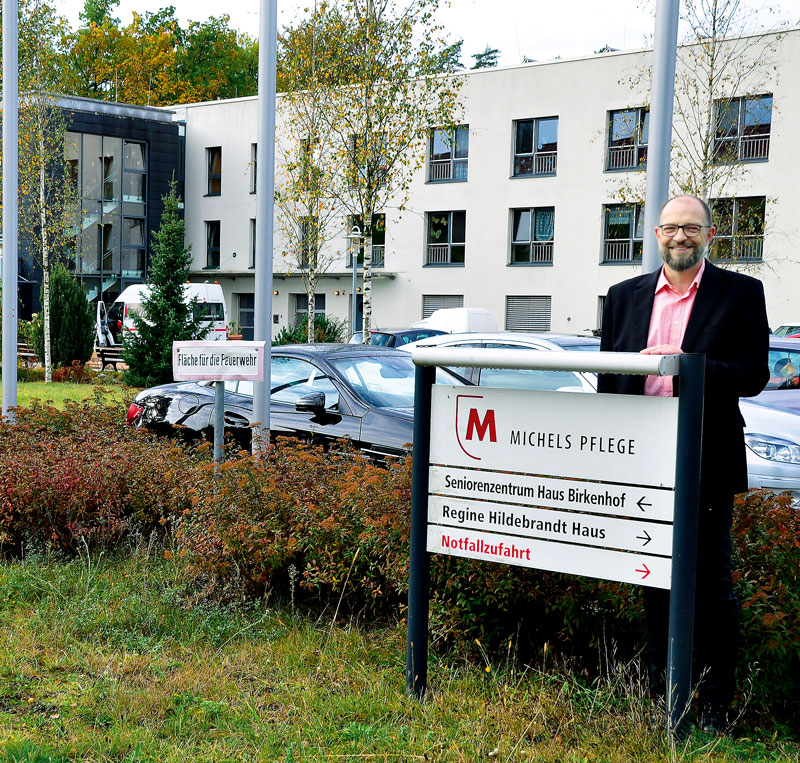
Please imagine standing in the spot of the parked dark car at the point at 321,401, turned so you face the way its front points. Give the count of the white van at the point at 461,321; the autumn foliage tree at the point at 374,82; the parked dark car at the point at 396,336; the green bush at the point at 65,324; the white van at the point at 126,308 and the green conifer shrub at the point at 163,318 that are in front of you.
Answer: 0

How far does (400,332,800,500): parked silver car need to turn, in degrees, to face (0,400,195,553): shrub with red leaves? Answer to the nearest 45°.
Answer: approximately 90° to its right

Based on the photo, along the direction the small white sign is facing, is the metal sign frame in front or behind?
in front

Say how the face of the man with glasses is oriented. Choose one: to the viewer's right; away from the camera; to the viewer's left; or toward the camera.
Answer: toward the camera

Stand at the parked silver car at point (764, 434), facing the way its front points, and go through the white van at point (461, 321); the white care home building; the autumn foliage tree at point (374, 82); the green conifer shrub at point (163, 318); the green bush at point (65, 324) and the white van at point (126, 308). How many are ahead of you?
0

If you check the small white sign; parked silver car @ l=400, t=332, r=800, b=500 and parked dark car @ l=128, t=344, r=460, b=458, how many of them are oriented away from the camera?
0

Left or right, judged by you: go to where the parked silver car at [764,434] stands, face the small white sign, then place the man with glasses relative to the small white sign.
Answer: left

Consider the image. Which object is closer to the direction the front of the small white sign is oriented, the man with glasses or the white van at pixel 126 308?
the man with glasses

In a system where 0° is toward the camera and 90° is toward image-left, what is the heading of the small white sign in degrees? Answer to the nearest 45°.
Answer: approximately 0°

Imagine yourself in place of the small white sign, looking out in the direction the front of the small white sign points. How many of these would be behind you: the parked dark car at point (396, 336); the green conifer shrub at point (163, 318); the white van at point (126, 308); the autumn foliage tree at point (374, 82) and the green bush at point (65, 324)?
5

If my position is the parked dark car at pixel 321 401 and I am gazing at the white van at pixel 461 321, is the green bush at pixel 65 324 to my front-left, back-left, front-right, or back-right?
front-left

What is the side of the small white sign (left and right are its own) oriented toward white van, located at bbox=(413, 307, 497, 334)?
back

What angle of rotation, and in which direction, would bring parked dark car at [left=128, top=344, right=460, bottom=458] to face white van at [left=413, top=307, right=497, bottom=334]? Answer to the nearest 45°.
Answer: approximately 135° to its left

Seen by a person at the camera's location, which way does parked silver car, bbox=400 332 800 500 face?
facing the viewer and to the right of the viewer

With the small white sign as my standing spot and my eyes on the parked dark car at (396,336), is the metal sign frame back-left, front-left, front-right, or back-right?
back-right
